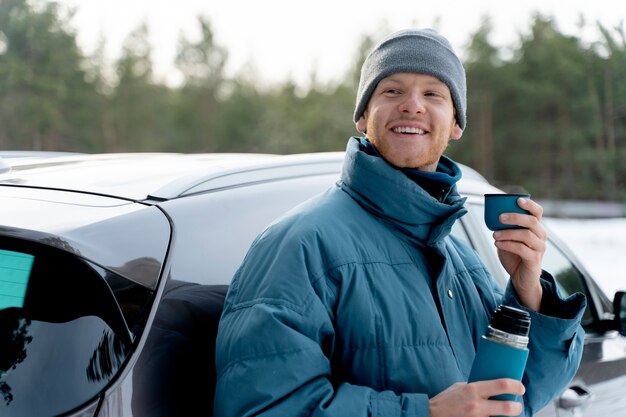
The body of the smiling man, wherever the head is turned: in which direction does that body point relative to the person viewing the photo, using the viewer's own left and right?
facing the viewer and to the right of the viewer

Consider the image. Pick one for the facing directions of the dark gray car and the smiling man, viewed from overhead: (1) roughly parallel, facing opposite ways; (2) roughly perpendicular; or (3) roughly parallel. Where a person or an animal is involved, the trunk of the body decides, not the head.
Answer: roughly perpendicular

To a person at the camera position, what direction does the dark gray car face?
facing away from the viewer and to the right of the viewer

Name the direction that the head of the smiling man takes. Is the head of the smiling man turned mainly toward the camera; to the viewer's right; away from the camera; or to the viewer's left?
toward the camera

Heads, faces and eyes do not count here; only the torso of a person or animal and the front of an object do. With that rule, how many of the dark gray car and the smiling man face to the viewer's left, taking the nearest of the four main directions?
0
